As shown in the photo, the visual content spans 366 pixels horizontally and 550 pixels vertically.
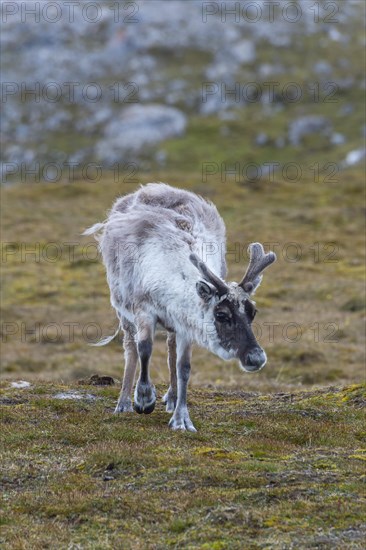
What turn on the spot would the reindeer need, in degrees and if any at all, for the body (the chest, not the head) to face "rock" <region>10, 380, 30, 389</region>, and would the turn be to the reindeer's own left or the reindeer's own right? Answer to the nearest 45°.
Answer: approximately 180°

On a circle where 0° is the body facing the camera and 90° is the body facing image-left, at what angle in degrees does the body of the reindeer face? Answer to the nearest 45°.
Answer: approximately 315°

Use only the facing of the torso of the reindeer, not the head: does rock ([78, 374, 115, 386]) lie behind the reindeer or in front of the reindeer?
behind

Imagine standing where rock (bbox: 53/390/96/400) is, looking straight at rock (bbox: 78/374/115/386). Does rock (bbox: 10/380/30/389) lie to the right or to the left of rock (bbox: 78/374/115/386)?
left
